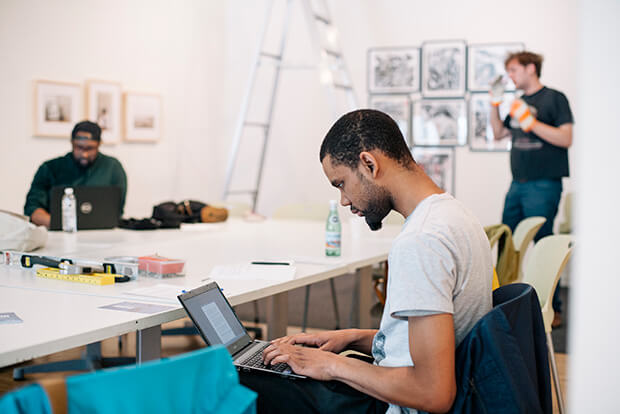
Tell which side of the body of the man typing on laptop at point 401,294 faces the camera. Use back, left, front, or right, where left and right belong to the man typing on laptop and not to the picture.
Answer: left

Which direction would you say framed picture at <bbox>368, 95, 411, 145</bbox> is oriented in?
toward the camera

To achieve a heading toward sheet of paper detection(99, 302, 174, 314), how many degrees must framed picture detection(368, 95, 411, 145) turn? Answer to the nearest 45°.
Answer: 0° — it already faces it

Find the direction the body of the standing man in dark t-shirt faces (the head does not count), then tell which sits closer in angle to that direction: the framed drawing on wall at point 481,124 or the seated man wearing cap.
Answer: the seated man wearing cap

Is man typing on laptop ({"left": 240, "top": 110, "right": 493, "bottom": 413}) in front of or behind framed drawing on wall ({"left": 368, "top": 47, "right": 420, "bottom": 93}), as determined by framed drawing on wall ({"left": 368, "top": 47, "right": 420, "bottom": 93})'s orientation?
in front

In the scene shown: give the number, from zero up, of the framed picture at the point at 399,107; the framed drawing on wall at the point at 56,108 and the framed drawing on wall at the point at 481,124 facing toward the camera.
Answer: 3

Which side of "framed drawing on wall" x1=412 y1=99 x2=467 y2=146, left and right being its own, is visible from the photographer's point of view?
front

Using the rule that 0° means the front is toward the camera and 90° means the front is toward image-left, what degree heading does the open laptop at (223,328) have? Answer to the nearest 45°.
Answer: approximately 315°

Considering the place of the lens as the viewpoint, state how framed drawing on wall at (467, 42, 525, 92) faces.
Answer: facing the viewer

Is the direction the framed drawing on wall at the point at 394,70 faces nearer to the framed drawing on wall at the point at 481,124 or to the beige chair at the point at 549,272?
the beige chair

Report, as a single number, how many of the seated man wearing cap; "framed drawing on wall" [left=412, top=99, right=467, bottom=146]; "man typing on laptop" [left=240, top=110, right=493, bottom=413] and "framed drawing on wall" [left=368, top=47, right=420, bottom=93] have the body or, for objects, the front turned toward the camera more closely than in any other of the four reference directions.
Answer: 3

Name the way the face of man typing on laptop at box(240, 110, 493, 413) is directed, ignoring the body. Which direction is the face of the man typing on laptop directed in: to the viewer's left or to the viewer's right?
to the viewer's left

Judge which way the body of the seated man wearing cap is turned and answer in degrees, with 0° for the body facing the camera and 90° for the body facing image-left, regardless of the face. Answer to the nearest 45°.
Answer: approximately 0°

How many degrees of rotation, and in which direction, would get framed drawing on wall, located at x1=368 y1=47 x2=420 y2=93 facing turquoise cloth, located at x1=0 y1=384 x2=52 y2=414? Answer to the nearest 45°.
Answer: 0° — it already faces it

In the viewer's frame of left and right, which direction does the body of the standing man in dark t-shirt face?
facing the viewer and to the left of the viewer
